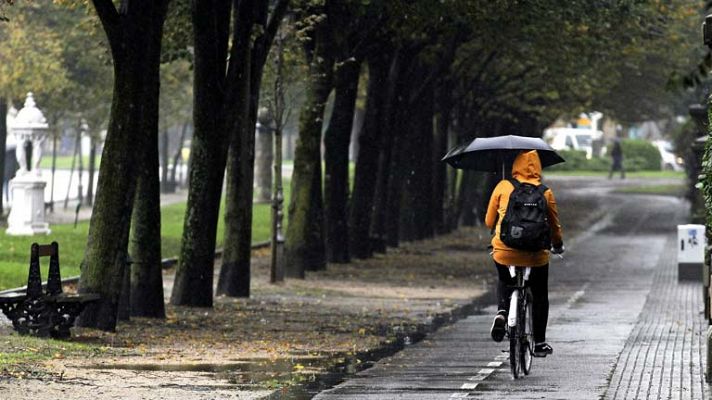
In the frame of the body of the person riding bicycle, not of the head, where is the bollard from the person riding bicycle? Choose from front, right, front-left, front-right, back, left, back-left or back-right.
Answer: right

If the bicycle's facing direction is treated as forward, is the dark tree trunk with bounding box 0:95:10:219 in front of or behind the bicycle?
in front

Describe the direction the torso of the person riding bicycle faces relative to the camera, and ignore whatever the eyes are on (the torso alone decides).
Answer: away from the camera

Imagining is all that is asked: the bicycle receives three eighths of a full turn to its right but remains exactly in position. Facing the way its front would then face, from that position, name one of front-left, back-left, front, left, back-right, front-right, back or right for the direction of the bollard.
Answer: front-left

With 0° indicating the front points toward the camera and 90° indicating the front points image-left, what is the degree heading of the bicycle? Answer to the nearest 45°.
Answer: approximately 180°

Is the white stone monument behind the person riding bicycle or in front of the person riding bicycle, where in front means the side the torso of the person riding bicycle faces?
in front

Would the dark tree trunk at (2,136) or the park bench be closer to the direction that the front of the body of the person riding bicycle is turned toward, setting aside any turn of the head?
the dark tree trunk

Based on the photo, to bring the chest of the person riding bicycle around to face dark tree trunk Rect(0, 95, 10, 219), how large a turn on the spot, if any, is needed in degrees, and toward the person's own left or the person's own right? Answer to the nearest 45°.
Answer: approximately 45° to the person's own left

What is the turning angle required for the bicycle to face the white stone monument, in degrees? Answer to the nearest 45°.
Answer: approximately 45° to its left

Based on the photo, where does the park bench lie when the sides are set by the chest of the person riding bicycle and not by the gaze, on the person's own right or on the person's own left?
on the person's own left
